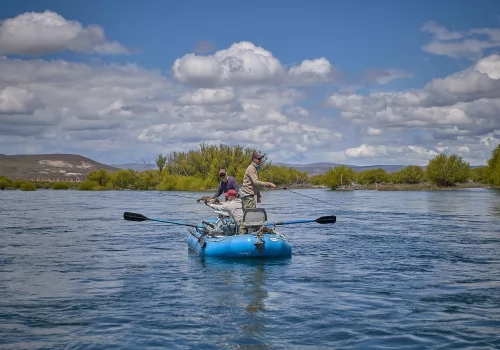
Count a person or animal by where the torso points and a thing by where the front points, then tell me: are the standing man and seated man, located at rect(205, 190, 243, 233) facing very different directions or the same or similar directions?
very different directions

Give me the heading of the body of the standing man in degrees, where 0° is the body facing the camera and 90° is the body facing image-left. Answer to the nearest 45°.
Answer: approximately 270°

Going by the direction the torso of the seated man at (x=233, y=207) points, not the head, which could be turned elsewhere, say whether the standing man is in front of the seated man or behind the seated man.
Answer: behind

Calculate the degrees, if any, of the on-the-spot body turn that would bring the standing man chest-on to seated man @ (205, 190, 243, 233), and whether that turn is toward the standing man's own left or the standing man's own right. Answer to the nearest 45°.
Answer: approximately 135° to the standing man's own right
